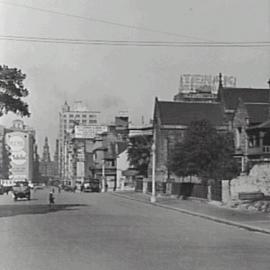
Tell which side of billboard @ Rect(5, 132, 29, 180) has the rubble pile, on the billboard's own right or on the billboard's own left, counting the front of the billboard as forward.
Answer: on the billboard's own left

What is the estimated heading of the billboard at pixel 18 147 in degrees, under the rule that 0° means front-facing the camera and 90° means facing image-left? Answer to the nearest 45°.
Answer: approximately 0°
